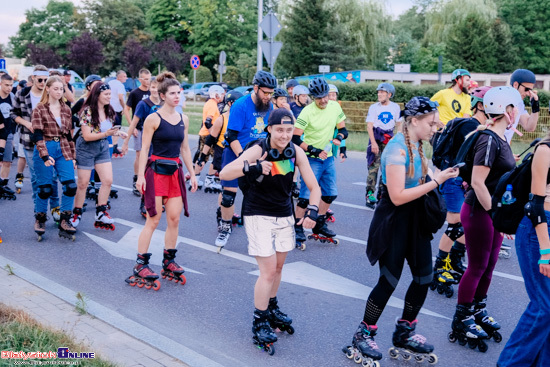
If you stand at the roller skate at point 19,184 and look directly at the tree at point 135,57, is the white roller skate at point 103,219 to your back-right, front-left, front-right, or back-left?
back-right

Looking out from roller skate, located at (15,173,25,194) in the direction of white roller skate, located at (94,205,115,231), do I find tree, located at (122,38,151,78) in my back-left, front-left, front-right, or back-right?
back-left

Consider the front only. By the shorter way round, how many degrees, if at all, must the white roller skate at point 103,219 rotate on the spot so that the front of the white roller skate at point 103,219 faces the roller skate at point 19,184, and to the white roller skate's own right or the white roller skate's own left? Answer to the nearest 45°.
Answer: approximately 180°

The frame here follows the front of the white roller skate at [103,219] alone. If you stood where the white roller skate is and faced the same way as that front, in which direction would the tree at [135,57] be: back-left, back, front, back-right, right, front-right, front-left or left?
back-left

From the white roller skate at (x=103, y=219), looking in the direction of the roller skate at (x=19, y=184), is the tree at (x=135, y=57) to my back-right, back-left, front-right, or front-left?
front-right

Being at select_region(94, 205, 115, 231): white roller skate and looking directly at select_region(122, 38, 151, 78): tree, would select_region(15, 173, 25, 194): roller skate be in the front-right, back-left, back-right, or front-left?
front-left
